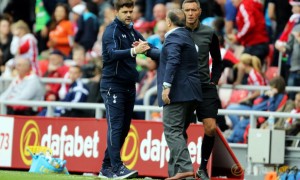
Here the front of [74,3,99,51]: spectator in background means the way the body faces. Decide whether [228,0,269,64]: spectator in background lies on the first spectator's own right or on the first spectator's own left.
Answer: on the first spectator's own left

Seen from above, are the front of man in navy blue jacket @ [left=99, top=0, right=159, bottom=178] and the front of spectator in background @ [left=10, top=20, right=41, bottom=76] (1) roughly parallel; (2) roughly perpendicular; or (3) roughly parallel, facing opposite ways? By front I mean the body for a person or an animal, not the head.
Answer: roughly perpendicular

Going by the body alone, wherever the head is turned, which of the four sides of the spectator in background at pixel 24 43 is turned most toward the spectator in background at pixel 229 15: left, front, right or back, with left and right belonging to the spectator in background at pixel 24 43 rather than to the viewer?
left

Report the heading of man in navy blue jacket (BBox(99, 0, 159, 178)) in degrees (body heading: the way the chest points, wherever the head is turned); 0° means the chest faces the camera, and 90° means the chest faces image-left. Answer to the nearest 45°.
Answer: approximately 315°

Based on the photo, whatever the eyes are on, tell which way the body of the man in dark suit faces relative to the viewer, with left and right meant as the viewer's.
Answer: facing away from the viewer and to the left of the viewer

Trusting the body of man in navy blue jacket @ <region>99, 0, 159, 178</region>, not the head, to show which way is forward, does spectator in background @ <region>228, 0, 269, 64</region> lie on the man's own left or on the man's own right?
on the man's own left

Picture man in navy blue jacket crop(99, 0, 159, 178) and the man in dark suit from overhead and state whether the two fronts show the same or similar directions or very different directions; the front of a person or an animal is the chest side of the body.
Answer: very different directions
